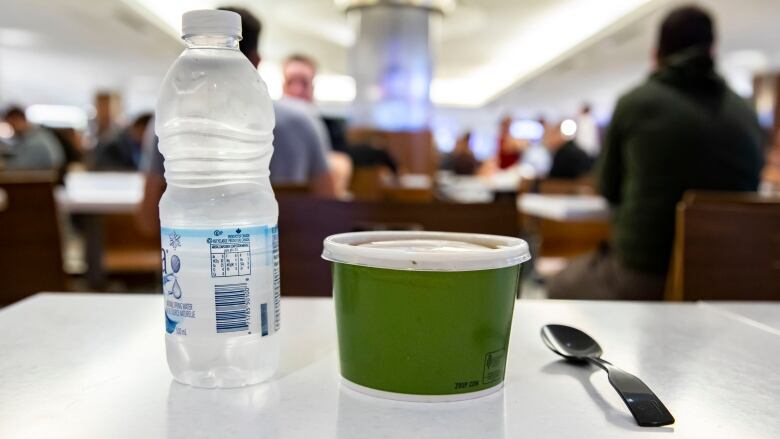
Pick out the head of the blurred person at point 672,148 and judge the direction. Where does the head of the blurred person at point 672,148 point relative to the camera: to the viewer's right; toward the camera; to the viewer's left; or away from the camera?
away from the camera

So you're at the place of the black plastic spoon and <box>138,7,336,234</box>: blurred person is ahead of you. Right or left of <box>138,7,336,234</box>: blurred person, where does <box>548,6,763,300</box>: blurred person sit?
right
